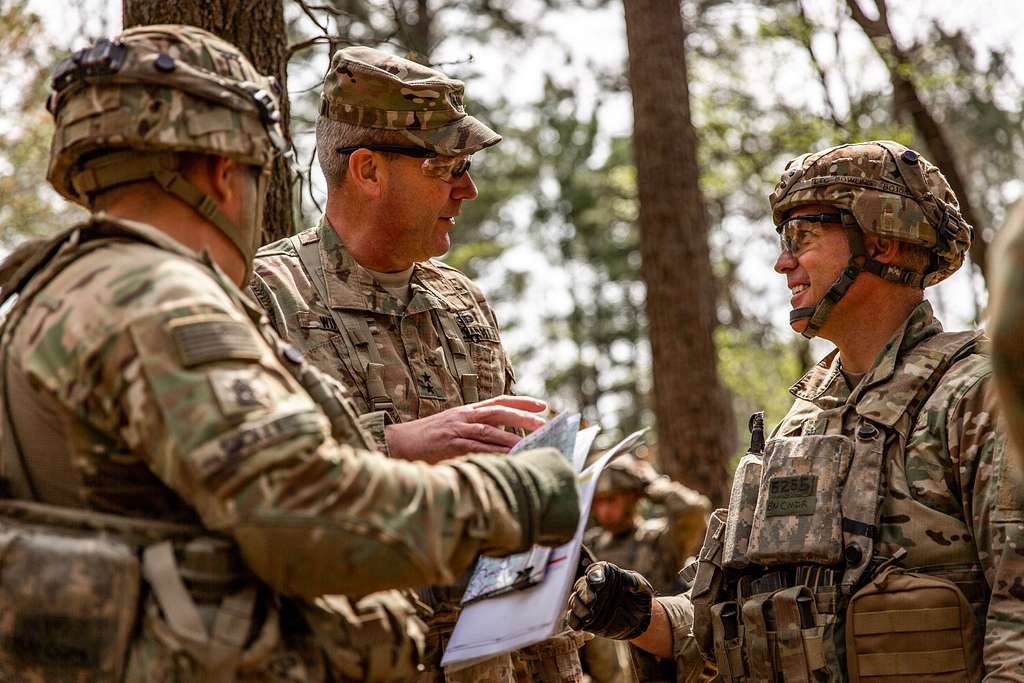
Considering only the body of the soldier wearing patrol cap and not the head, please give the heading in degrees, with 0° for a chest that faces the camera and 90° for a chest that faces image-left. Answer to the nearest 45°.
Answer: approximately 315°

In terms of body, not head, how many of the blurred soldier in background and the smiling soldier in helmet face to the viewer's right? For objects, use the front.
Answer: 0

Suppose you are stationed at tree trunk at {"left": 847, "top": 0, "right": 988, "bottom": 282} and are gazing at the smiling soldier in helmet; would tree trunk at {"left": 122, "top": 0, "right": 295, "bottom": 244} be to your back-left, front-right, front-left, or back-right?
front-right

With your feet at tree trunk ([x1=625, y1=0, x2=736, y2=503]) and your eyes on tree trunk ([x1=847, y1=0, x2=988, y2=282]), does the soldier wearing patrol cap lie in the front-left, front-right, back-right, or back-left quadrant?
back-right

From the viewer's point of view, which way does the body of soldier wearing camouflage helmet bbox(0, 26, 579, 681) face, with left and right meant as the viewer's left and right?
facing away from the viewer and to the right of the viewer

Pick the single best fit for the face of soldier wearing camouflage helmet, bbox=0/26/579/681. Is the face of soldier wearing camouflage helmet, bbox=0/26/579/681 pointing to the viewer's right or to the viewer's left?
to the viewer's right

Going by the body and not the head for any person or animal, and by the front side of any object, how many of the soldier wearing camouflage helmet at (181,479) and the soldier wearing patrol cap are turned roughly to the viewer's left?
0

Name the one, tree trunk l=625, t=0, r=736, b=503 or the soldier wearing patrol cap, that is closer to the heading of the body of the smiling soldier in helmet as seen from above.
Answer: the soldier wearing patrol cap

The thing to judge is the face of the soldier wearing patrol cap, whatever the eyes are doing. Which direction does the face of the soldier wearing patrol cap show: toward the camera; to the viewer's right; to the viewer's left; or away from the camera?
to the viewer's right

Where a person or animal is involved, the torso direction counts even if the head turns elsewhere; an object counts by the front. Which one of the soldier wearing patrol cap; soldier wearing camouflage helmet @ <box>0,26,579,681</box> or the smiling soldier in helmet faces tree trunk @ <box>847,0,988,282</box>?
the soldier wearing camouflage helmet

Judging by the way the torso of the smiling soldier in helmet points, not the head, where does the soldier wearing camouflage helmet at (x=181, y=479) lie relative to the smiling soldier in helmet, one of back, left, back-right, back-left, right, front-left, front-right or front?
front

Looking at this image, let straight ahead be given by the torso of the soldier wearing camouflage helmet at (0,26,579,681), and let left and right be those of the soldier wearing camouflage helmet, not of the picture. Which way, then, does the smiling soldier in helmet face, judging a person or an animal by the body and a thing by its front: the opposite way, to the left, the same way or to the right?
the opposite way

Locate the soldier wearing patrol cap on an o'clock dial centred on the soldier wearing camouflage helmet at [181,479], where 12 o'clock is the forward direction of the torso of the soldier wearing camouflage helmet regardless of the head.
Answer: The soldier wearing patrol cap is roughly at 11 o'clock from the soldier wearing camouflage helmet.

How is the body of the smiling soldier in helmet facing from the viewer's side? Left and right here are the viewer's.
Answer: facing the viewer and to the left of the viewer
